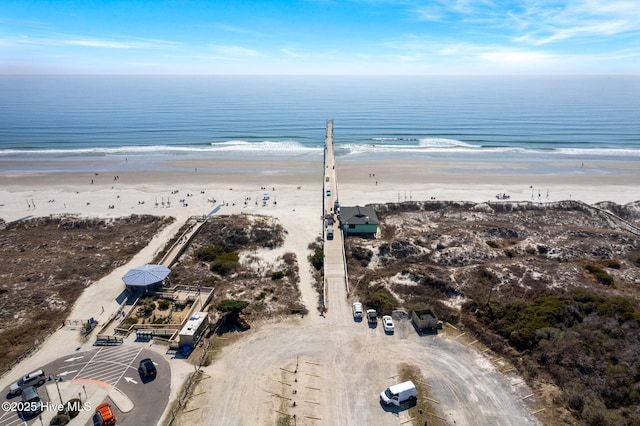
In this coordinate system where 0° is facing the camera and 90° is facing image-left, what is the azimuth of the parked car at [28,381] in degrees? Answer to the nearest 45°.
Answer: approximately 45°

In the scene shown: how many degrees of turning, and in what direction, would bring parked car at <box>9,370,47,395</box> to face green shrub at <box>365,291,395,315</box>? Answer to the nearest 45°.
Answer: approximately 135° to its left

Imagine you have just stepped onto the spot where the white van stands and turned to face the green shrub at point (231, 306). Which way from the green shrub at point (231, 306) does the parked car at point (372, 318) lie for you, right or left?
right

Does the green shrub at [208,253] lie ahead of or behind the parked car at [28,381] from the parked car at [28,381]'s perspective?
behind
